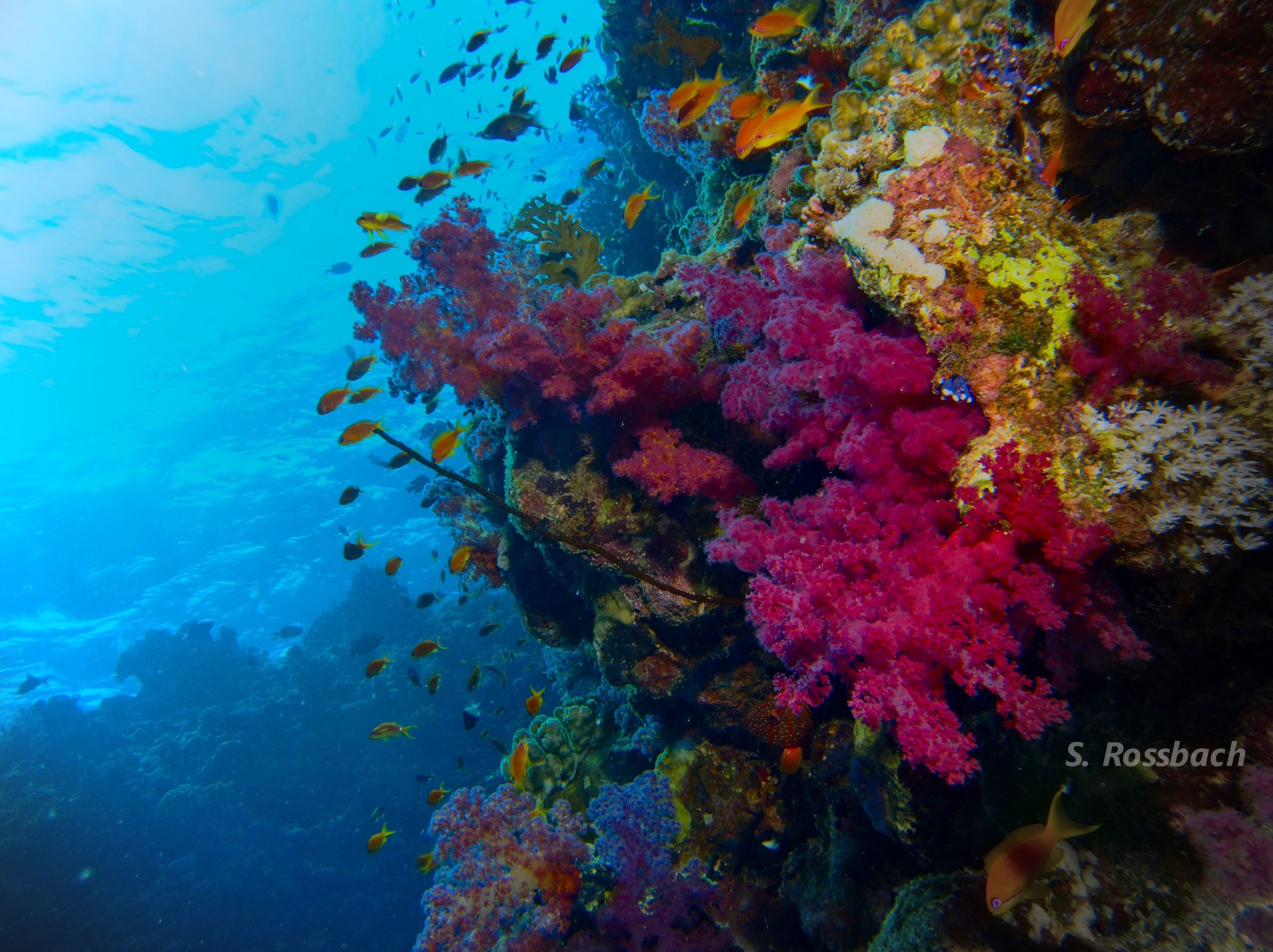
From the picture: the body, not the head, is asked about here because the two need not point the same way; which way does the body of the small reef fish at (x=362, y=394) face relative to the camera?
to the viewer's left

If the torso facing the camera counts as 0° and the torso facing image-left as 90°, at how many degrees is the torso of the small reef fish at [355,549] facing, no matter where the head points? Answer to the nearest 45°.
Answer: approximately 90°

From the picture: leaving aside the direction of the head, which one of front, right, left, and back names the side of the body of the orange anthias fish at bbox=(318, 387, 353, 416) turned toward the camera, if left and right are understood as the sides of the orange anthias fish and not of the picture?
left
